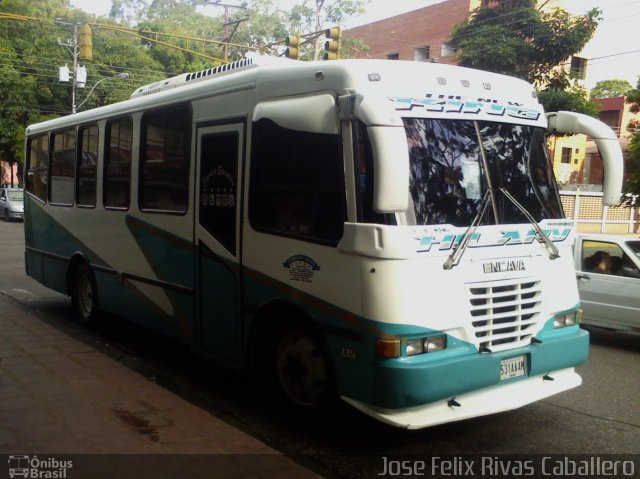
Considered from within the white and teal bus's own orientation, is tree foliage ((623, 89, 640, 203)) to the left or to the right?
on its left

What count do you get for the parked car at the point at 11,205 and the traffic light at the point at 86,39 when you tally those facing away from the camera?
1

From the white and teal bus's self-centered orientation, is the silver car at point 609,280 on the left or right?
on its left

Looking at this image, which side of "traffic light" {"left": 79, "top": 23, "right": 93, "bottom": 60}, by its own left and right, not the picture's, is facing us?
back

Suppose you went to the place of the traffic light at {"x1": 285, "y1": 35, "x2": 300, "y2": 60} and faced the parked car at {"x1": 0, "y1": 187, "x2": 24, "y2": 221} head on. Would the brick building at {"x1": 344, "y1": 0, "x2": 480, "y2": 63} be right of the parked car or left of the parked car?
right

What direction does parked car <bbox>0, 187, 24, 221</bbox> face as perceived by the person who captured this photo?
facing the viewer and to the right of the viewer

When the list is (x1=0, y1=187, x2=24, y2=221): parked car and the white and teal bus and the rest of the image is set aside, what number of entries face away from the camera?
0
